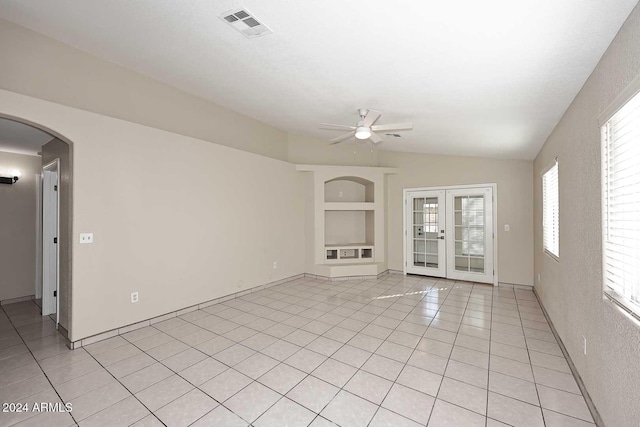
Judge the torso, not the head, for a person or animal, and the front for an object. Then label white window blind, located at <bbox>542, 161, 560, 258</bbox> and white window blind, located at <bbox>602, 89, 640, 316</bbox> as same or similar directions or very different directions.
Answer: same or similar directions

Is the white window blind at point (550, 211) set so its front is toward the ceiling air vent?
no

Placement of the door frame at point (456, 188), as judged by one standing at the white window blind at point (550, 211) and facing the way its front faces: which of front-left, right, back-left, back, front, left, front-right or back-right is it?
front-right

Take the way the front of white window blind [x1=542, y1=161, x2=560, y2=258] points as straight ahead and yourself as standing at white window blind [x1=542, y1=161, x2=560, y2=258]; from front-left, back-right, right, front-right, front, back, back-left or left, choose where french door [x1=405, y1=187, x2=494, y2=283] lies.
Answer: front-right

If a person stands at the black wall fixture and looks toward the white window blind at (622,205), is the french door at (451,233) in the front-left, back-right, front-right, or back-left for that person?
front-left

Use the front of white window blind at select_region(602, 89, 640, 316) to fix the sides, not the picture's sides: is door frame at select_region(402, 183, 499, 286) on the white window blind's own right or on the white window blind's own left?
on the white window blind's own right

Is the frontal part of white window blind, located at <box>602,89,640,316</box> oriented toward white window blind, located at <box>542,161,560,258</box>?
no

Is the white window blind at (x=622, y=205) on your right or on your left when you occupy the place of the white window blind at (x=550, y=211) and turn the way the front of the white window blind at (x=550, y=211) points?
on your left

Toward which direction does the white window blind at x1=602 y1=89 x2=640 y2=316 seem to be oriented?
to the viewer's left

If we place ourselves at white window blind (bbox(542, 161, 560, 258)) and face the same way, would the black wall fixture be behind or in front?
in front

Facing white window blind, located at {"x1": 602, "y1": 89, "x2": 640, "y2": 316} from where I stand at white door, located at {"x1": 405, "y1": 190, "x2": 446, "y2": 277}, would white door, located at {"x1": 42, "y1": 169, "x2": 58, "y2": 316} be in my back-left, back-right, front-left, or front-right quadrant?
front-right

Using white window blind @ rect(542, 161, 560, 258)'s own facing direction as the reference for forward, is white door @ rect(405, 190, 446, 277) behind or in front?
in front

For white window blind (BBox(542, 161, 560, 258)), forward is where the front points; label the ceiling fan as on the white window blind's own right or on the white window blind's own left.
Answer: on the white window blind's own left

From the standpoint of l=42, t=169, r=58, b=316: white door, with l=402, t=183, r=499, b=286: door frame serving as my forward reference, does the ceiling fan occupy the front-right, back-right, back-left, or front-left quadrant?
front-right

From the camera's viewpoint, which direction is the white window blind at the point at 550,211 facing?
to the viewer's left

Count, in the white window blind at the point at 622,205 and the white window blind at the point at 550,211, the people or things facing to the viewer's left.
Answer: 2
